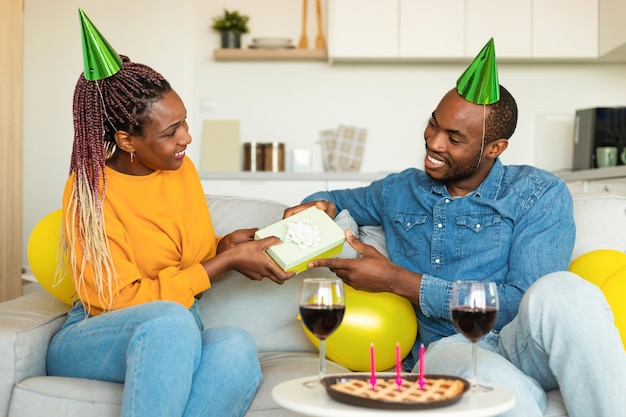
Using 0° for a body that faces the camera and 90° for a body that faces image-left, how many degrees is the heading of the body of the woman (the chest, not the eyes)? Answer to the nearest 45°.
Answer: approximately 315°

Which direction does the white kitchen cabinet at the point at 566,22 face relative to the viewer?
toward the camera

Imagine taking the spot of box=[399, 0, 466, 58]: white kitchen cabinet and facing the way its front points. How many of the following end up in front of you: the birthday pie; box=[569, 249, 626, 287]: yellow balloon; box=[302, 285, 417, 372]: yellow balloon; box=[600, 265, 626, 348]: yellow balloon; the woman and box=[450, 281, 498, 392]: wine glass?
6

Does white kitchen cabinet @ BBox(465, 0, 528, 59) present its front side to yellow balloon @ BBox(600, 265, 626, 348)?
yes

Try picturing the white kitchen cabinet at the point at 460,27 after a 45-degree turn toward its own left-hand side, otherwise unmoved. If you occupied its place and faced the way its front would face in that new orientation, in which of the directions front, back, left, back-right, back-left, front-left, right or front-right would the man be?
front-right

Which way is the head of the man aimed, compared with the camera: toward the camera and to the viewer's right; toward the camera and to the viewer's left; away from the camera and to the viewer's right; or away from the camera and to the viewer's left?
toward the camera and to the viewer's left

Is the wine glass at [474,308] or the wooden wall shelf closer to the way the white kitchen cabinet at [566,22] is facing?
the wine glass

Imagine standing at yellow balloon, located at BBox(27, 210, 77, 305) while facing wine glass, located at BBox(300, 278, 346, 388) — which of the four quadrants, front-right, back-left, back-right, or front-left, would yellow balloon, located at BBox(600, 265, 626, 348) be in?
front-left

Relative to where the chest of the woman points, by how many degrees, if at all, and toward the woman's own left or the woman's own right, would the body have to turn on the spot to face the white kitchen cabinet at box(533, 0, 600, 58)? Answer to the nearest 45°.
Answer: approximately 90° to the woman's own left

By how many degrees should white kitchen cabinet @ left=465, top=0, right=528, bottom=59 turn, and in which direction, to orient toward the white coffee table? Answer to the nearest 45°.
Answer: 0° — it already faces it

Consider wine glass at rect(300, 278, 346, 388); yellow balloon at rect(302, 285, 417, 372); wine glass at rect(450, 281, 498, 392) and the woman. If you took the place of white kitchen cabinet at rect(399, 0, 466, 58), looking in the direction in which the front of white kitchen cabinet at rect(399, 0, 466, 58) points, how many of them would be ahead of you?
4

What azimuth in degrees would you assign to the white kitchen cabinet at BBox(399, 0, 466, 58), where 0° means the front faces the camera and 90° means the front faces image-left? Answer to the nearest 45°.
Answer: approximately 0°

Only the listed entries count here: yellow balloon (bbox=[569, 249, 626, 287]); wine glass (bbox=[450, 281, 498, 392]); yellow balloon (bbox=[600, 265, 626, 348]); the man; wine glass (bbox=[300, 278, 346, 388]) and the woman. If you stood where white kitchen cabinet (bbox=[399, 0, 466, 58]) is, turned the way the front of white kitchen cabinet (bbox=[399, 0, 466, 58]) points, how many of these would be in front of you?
6

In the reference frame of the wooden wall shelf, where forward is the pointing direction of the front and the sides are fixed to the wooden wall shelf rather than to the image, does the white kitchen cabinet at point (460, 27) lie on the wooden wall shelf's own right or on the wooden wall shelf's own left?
on the wooden wall shelf's own left

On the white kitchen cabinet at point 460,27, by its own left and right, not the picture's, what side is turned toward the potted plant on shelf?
right

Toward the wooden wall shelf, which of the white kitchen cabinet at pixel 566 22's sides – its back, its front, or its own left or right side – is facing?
right

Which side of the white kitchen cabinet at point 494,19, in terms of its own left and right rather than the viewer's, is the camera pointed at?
front

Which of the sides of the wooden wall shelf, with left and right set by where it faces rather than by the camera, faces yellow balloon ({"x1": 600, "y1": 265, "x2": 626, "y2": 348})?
front

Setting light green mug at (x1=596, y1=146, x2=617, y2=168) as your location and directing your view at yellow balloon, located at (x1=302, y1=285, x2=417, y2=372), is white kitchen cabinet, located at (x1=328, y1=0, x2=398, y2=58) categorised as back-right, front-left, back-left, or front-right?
front-right
